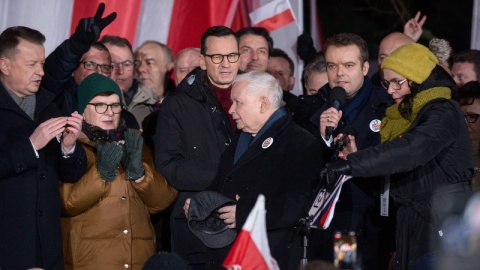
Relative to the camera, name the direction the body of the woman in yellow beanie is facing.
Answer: to the viewer's left

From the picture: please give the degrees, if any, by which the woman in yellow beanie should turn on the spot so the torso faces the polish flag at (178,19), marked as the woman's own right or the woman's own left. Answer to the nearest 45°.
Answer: approximately 45° to the woman's own right

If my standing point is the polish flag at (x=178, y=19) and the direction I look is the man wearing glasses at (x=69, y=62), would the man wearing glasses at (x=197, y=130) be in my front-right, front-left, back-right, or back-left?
front-left

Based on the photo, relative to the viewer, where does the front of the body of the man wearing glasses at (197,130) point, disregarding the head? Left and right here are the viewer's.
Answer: facing the viewer and to the right of the viewer

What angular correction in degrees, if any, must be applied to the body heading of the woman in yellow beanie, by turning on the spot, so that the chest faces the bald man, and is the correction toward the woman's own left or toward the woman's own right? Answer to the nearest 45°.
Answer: approximately 45° to the woman's own right

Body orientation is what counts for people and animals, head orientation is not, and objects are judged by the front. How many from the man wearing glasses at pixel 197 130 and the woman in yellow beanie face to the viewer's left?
1

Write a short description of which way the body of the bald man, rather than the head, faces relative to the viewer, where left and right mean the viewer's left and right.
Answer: facing the viewer and to the left of the viewer

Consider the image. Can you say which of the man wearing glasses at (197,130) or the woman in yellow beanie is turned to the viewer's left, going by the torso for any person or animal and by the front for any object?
the woman in yellow beanie
